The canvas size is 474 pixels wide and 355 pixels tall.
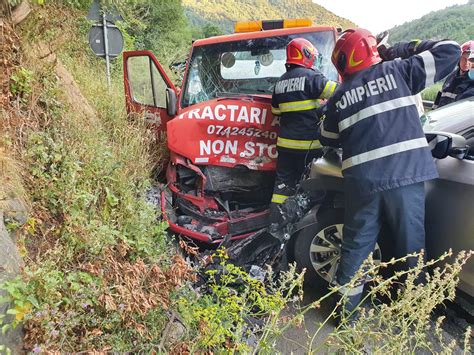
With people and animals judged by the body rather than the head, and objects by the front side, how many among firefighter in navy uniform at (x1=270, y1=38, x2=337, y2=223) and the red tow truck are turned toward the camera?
1

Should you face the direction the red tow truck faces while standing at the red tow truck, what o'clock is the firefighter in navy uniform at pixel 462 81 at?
The firefighter in navy uniform is roughly at 10 o'clock from the red tow truck.

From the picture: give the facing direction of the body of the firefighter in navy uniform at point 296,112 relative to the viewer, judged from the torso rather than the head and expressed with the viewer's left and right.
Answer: facing away from the viewer and to the right of the viewer

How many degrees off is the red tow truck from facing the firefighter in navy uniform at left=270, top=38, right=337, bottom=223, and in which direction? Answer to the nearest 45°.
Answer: approximately 45° to its left

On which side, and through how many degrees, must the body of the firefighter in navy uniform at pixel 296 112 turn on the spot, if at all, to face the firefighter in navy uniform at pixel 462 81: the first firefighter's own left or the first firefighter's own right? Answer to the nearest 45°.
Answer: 0° — they already face them

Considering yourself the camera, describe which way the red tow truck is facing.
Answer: facing the viewer

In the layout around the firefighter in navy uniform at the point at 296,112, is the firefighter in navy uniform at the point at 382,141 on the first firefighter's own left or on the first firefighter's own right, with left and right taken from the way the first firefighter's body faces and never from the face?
on the first firefighter's own right

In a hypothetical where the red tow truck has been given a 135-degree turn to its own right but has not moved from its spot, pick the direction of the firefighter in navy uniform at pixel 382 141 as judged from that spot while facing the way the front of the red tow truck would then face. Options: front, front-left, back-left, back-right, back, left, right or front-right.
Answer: back
